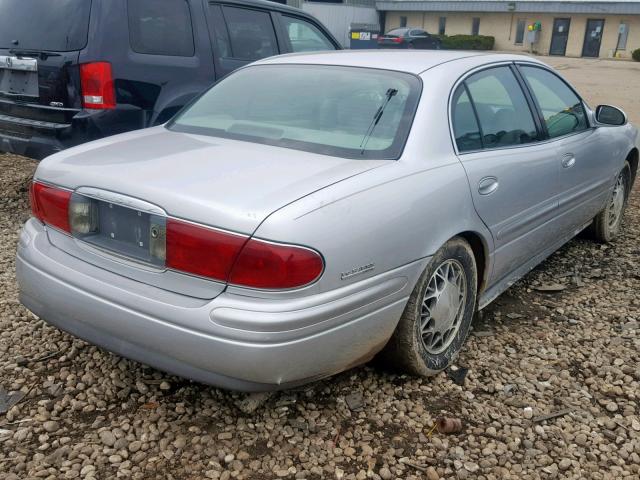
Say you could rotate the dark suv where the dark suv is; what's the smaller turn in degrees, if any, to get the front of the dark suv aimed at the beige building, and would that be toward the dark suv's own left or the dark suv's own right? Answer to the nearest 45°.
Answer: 0° — it already faces it

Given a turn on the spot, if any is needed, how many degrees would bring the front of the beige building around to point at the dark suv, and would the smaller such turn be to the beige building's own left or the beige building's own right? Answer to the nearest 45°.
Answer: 0° — it already faces it

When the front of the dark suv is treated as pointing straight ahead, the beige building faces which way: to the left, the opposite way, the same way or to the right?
the opposite way

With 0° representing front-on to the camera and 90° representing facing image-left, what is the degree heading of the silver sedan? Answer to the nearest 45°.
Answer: approximately 225°

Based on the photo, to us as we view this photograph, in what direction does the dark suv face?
facing away from the viewer and to the right of the viewer

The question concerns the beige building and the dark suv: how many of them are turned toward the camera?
1

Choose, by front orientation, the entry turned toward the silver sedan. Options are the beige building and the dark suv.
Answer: the beige building
